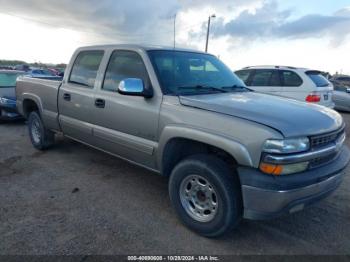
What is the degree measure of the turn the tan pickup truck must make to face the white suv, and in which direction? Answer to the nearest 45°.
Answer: approximately 90° to its left

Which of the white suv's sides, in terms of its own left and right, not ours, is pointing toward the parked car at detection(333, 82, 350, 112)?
right

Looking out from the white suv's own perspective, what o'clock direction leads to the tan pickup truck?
The tan pickup truck is roughly at 8 o'clock from the white suv.

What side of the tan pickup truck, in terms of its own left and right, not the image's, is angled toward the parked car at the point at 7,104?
back

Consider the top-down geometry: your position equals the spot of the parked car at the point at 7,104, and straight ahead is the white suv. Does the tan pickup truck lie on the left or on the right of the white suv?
right

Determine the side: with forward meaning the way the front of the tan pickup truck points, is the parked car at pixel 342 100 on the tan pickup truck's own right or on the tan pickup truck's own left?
on the tan pickup truck's own left

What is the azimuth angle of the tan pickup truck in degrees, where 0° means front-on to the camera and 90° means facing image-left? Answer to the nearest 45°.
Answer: approximately 315°

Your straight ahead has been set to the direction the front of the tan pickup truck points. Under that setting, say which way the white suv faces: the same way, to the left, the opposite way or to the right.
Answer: the opposite way

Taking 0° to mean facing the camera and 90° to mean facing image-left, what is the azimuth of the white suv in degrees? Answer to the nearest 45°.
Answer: approximately 135°
